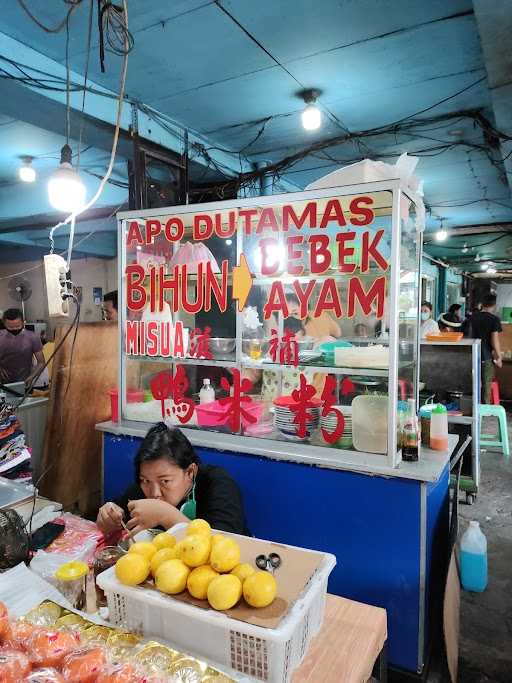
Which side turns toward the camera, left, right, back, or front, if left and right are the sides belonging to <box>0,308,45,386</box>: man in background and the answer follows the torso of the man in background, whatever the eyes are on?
front

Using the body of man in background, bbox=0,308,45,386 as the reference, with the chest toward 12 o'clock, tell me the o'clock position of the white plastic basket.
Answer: The white plastic basket is roughly at 12 o'clock from the man in background.

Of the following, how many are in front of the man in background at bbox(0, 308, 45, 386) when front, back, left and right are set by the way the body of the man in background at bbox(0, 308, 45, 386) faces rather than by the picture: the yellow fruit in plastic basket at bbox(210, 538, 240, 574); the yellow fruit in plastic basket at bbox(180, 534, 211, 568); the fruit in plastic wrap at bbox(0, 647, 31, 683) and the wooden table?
4

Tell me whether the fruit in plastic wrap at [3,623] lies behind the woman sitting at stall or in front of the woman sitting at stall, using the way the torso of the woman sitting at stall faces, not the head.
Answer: in front

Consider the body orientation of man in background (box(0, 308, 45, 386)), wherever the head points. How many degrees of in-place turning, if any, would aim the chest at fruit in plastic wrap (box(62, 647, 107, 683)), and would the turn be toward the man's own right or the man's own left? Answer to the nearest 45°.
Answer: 0° — they already face it

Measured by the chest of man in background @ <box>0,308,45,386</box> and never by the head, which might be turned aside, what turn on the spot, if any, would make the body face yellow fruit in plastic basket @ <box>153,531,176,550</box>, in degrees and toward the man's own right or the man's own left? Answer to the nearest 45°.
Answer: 0° — they already face it

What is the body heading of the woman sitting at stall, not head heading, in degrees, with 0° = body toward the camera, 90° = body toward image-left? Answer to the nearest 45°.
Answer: approximately 45°

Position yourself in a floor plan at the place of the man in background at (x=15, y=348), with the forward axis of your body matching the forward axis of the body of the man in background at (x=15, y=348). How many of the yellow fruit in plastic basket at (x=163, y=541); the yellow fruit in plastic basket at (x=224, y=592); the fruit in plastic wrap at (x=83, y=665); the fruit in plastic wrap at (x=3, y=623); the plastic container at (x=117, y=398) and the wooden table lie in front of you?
6

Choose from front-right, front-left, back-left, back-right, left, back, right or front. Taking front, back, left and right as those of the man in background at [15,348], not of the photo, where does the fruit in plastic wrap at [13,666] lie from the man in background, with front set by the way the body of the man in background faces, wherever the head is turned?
front

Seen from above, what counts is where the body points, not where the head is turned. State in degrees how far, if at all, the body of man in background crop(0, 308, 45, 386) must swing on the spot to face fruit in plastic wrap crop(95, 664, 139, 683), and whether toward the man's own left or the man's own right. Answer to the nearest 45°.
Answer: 0° — they already face it

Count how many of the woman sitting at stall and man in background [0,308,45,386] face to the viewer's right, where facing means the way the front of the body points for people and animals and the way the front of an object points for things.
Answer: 0

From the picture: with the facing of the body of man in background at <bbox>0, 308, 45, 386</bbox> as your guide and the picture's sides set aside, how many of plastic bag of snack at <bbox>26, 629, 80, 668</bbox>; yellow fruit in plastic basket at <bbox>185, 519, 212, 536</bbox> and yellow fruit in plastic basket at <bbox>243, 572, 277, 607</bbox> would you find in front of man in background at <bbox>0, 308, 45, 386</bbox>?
3

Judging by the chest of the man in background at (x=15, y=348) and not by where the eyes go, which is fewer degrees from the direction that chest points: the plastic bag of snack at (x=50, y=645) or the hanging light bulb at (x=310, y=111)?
the plastic bag of snack
